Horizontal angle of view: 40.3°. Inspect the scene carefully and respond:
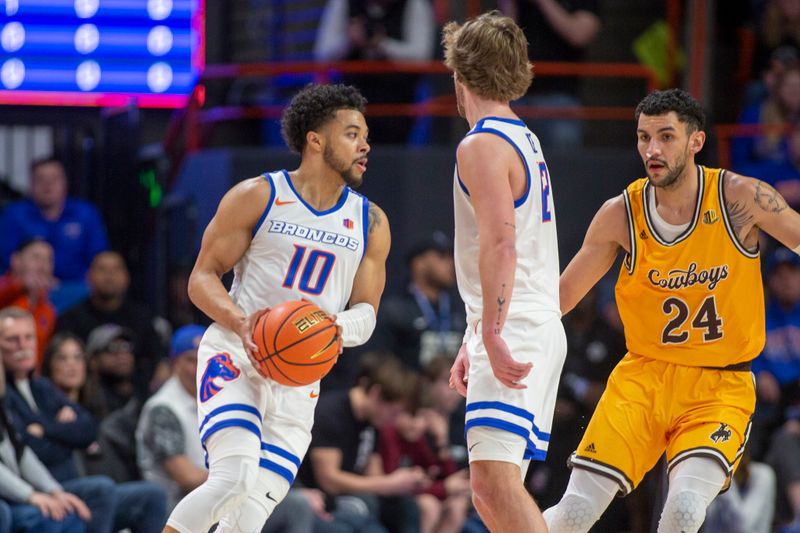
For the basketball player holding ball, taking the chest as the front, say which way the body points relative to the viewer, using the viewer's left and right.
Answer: facing the viewer and to the right of the viewer

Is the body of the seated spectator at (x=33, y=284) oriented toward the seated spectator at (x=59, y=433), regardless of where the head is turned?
yes

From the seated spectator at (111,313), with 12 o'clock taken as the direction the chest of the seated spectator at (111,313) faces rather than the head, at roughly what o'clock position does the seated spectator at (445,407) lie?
the seated spectator at (445,407) is roughly at 10 o'clock from the seated spectator at (111,313).

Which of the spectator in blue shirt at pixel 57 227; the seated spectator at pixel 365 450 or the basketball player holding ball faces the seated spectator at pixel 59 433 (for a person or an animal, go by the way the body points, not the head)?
the spectator in blue shirt

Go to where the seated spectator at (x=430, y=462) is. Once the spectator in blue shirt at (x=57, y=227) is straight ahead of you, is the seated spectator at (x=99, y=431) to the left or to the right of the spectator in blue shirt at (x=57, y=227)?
left

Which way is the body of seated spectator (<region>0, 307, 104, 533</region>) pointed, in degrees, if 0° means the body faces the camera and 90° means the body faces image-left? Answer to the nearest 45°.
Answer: approximately 315°
